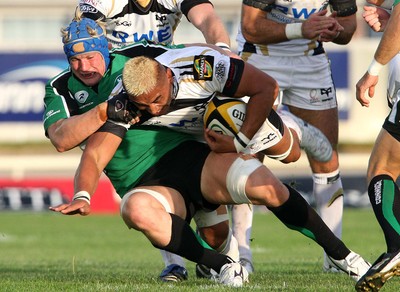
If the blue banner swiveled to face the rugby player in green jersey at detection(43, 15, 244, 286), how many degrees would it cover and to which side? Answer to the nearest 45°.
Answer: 0° — it already faces them

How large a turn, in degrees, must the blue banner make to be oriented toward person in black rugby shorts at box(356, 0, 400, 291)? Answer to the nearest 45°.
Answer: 0° — it already faces them

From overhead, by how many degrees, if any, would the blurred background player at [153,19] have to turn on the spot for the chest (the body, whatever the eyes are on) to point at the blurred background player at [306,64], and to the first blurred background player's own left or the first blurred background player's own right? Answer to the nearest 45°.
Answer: approximately 90° to the first blurred background player's own left

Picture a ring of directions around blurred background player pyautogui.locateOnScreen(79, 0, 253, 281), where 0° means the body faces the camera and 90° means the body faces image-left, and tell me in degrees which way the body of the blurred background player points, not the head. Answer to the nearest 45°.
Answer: approximately 0°

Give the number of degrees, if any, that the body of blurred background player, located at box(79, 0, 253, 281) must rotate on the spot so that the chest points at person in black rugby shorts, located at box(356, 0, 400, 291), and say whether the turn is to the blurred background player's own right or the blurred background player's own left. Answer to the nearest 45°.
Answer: approximately 45° to the blurred background player's own left

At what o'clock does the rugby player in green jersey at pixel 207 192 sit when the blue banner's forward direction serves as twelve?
The rugby player in green jersey is roughly at 12 o'clock from the blue banner.

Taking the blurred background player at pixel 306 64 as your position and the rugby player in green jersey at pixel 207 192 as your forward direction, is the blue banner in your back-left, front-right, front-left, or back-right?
back-right

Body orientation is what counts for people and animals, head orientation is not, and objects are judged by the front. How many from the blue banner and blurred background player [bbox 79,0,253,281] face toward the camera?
2
